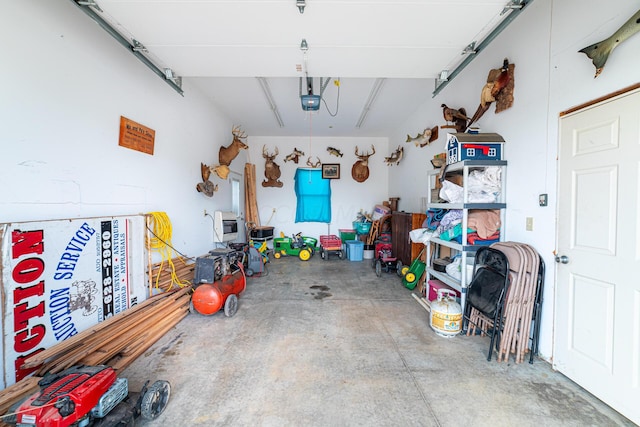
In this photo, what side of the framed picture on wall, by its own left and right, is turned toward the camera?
front

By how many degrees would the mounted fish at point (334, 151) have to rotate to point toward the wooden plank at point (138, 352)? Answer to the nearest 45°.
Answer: approximately 90° to its left

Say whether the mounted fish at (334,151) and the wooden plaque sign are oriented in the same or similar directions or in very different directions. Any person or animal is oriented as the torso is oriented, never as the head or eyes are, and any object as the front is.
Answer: very different directions

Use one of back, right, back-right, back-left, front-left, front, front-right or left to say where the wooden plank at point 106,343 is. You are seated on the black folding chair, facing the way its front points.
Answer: front

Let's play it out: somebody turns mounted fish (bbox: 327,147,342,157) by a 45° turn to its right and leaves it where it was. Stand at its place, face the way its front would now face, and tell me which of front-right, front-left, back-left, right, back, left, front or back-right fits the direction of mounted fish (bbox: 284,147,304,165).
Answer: front-left

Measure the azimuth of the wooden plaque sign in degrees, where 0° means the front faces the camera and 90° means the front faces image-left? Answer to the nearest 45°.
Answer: approximately 315°

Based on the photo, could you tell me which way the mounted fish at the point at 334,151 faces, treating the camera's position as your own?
facing to the left of the viewer

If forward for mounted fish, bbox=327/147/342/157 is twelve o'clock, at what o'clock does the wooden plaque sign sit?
The wooden plaque sign is roughly at 10 o'clock from the mounted fish.

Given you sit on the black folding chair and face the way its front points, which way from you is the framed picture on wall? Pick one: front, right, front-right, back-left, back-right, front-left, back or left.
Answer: right

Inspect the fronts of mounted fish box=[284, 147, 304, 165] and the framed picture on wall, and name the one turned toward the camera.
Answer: the framed picture on wall

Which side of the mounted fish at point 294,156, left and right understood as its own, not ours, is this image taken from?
left

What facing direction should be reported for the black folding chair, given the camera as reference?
facing the viewer and to the left of the viewer

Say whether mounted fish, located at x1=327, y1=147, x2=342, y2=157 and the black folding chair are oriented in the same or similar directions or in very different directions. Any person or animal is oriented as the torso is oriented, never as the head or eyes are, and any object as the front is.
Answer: same or similar directions
